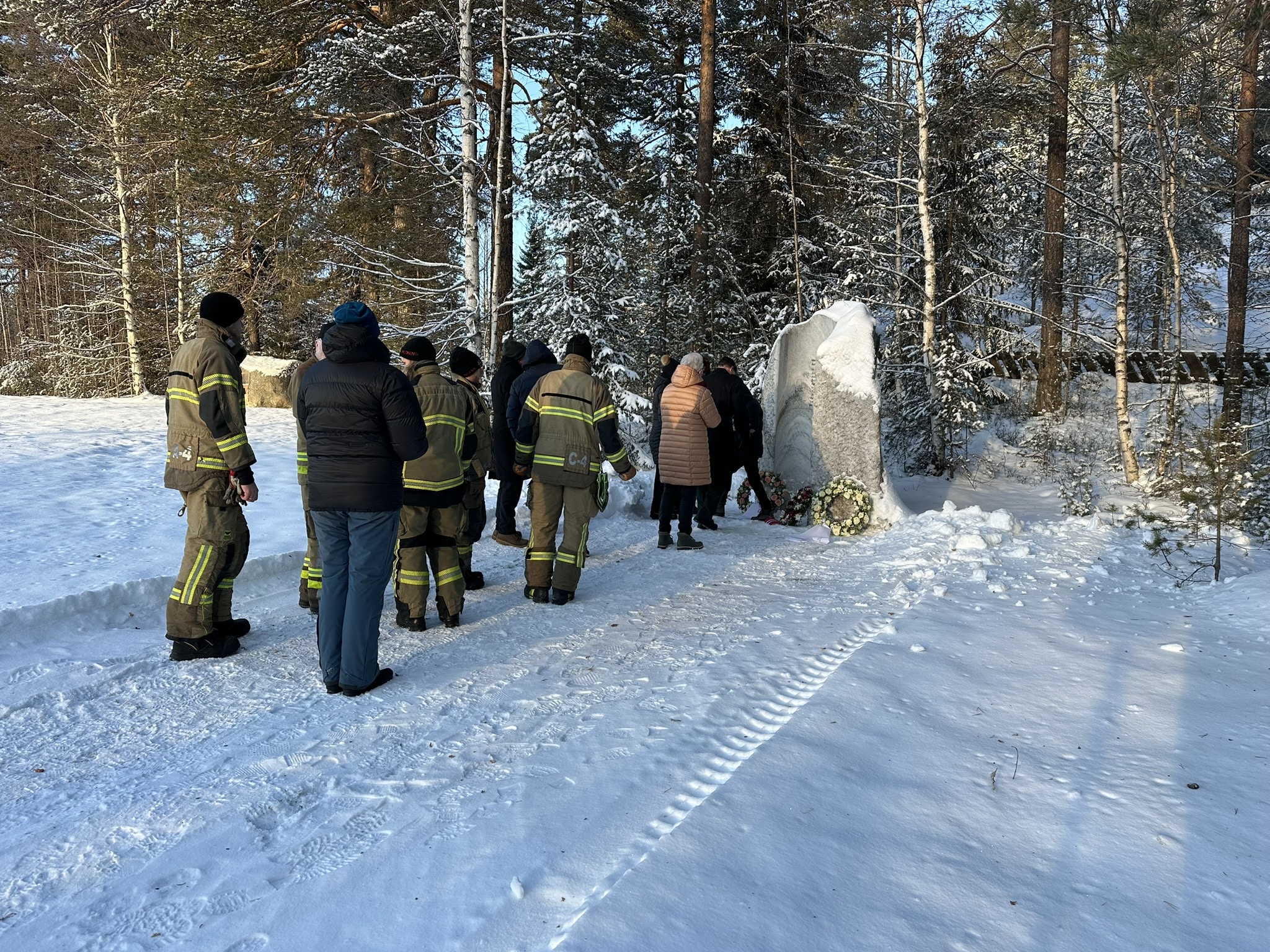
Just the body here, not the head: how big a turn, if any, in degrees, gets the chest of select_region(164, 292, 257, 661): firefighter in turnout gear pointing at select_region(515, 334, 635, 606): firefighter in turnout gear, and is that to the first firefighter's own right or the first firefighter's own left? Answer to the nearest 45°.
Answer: approximately 45° to the first firefighter's own right

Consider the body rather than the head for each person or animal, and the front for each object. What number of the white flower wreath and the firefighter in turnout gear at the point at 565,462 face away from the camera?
1

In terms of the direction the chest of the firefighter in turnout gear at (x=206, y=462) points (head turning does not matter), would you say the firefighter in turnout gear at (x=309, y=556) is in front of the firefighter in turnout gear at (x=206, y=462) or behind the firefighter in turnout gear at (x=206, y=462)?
in front

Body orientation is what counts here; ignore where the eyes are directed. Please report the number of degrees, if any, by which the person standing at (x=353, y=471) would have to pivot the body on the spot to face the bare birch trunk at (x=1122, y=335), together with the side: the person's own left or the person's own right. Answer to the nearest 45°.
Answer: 0° — they already face it

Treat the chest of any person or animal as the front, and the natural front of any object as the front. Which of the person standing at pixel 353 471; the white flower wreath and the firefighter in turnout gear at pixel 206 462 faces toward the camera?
the white flower wreath

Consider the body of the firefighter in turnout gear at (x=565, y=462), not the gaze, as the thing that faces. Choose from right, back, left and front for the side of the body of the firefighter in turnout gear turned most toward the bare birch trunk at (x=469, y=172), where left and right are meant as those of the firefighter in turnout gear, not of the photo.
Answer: front

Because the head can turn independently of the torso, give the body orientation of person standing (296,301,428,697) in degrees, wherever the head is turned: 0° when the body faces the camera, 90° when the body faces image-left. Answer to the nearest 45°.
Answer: approximately 225°

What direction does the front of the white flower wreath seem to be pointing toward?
toward the camera

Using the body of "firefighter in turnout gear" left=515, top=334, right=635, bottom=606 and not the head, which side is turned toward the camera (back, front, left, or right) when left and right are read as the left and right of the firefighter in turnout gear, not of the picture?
back

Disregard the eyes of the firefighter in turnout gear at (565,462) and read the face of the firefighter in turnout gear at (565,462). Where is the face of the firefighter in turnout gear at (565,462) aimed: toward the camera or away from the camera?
away from the camera

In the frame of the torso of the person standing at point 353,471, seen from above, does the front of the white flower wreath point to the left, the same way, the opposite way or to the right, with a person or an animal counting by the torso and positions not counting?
the opposite way

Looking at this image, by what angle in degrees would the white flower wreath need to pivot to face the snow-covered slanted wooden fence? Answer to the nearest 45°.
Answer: approximately 135° to its left
